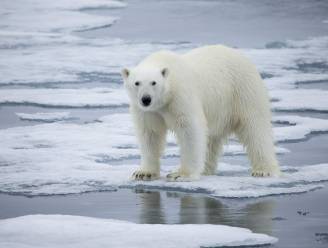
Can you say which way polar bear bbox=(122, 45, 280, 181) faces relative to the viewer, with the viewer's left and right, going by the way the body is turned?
facing the viewer and to the left of the viewer

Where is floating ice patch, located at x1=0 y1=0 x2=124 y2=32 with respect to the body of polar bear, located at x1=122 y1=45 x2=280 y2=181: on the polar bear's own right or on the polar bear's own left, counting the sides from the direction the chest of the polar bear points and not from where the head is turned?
on the polar bear's own right

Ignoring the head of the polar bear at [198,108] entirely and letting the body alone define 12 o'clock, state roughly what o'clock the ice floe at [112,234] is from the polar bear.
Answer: The ice floe is roughly at 11 o'clock from the polar bear.

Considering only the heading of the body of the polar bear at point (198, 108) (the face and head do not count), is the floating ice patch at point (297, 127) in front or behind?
behind

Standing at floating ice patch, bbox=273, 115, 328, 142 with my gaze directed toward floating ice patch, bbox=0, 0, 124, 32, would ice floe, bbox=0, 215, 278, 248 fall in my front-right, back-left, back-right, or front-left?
back-left

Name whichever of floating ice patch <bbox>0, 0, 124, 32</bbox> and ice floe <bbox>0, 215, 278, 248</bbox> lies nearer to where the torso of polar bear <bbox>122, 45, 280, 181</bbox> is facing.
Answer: the ice floe

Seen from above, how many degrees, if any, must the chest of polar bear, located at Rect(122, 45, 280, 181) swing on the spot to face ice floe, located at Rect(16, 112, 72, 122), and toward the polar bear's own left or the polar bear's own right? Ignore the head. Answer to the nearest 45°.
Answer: approximately 90° to the polar bear's own right
